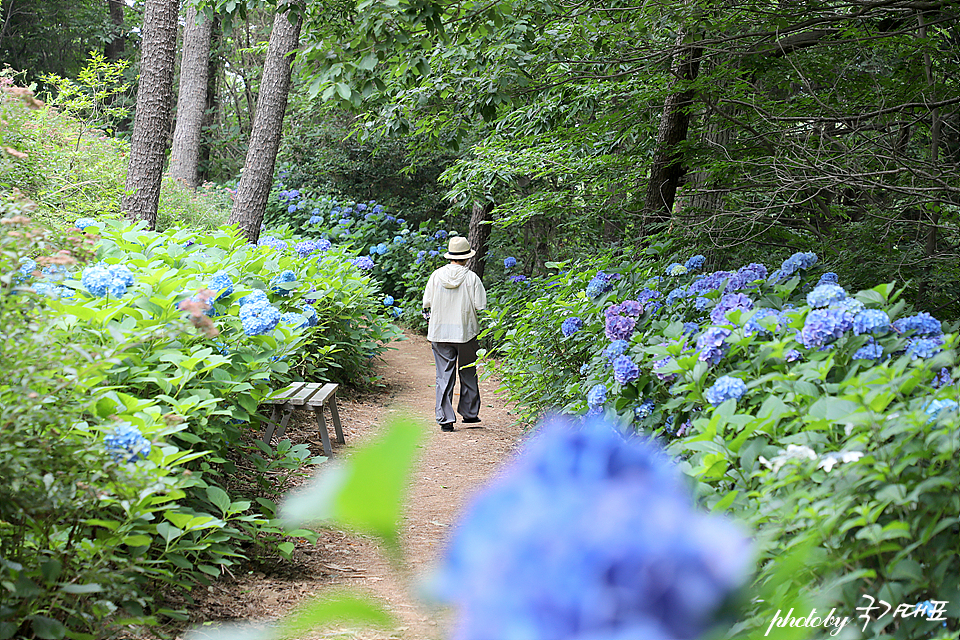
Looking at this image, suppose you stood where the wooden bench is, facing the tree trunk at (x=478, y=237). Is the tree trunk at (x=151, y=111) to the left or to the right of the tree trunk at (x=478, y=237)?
left

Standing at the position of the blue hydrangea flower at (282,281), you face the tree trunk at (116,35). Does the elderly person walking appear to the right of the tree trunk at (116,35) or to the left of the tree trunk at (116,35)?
right

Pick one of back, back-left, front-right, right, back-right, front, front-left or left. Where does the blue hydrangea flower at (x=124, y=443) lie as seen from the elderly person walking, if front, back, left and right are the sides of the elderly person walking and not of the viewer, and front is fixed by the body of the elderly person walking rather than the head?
back

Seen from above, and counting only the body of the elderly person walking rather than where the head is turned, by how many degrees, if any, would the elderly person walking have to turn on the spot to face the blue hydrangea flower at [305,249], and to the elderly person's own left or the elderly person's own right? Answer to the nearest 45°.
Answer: approximately 45° to the elderly person's own left

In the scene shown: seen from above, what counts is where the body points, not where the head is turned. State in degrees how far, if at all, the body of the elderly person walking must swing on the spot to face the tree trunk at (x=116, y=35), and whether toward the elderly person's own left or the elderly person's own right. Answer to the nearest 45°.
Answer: approximately 45° to the elderly person's own left

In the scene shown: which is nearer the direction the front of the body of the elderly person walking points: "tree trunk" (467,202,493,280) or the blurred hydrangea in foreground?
the tree trunk

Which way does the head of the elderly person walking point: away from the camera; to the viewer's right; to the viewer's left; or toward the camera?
away from the camera

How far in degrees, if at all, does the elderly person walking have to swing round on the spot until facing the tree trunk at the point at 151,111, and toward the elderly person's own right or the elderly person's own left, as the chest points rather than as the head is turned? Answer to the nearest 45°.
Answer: approximately 90° to the elderly person's own left

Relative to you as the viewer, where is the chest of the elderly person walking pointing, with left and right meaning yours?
facing away from the viewer
